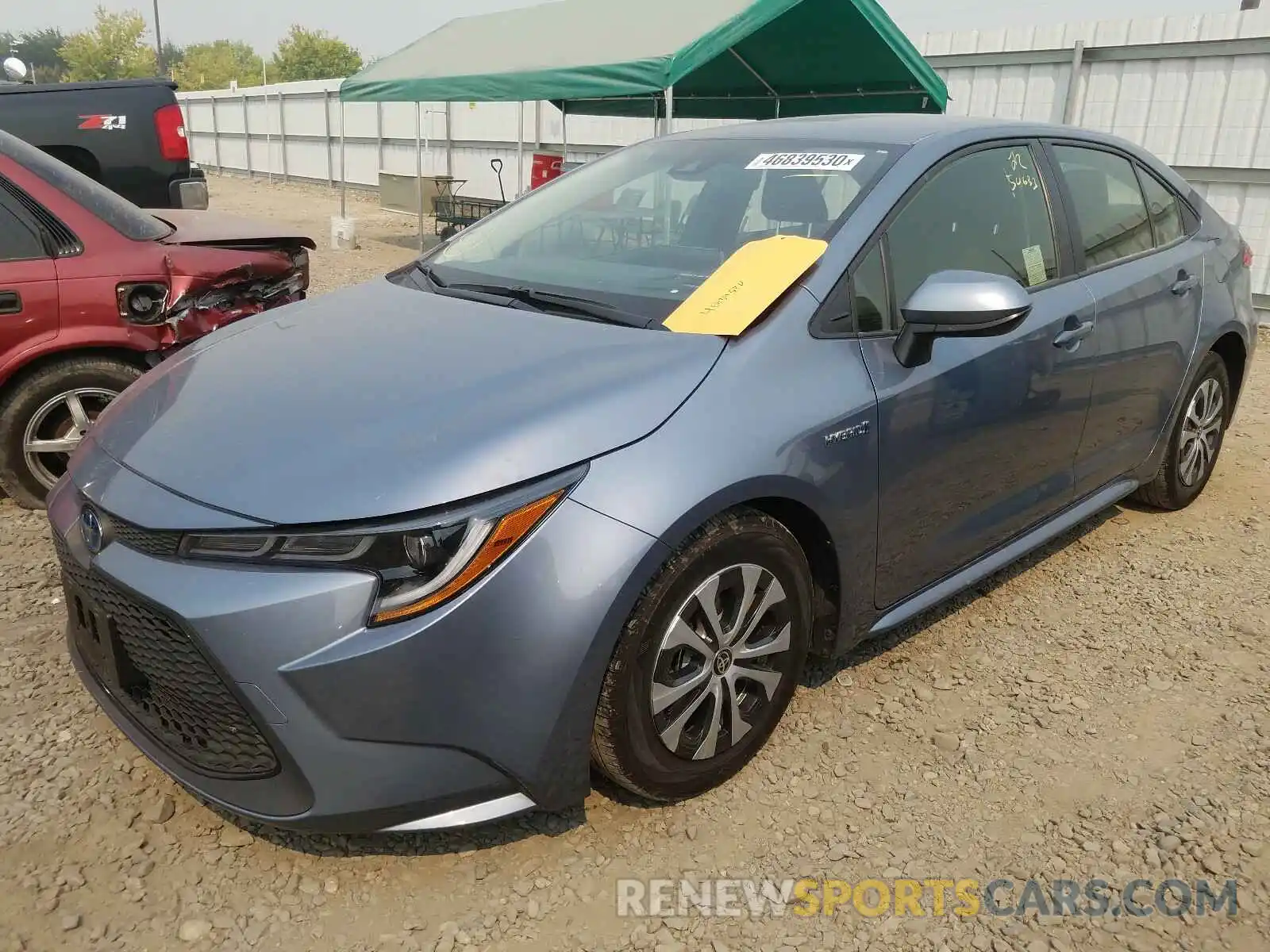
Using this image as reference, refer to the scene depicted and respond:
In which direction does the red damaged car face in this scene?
to the viewer's left

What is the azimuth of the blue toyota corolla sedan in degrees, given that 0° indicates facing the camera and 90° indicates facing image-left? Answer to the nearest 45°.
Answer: approximately 45°

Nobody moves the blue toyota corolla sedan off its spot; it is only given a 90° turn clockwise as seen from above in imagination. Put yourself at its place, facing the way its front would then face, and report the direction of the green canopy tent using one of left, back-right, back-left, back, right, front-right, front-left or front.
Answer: front-right

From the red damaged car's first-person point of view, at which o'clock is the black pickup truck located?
The black pickup truck is roughly at 3 o'clock from the red damaged car.

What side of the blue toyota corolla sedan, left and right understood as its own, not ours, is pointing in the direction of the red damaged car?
right
